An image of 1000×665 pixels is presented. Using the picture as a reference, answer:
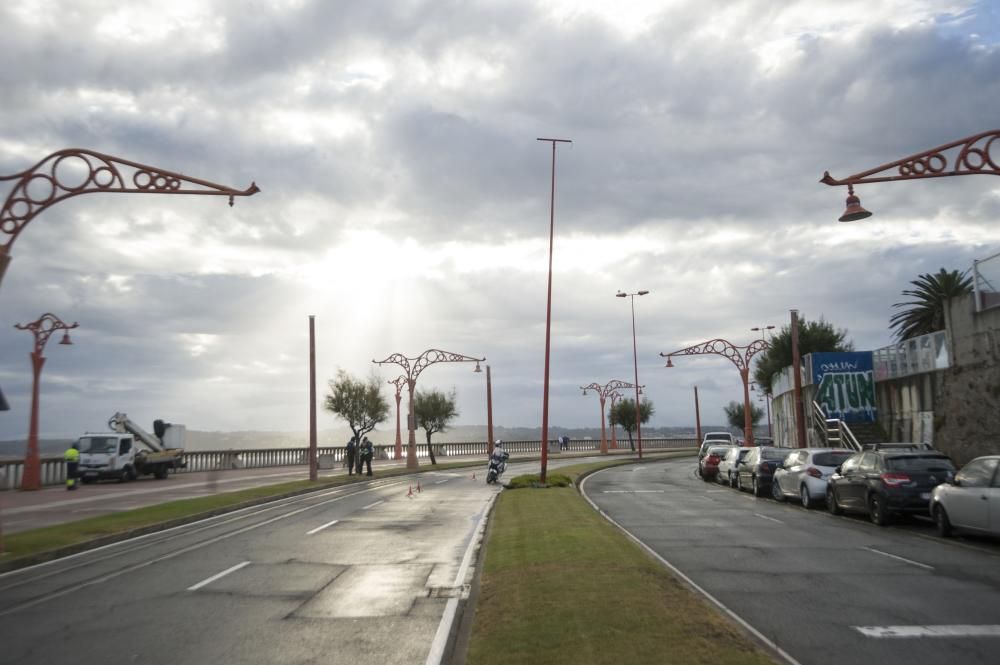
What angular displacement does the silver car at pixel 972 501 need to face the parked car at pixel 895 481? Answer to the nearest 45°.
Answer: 0° — it already faces it

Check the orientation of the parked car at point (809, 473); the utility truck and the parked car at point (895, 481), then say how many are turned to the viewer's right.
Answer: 0

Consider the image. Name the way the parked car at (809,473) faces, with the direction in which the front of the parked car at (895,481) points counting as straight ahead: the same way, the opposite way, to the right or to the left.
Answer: the same way

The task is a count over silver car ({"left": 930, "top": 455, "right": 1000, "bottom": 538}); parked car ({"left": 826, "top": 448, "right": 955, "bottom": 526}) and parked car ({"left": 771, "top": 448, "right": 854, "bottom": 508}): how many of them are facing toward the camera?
0

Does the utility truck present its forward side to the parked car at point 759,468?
no

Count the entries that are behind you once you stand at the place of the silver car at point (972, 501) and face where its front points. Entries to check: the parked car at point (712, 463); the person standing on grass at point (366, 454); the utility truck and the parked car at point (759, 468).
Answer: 0

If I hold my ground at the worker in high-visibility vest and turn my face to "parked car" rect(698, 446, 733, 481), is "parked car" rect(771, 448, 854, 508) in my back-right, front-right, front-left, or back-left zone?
front-right

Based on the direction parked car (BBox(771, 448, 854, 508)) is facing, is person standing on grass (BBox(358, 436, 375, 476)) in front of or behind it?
in front

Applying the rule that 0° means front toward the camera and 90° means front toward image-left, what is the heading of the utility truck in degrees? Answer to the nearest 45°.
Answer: approximately 45°

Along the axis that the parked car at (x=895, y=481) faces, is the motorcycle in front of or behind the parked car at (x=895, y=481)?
in front

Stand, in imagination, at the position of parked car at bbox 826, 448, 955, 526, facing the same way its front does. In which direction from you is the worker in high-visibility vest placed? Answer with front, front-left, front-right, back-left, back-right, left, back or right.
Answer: front-left

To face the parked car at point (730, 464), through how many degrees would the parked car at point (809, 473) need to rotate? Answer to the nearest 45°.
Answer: approximately 45° to its right

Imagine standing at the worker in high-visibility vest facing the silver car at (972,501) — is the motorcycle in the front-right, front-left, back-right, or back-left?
front-left

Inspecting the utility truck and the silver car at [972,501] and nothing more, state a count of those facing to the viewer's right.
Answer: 0
